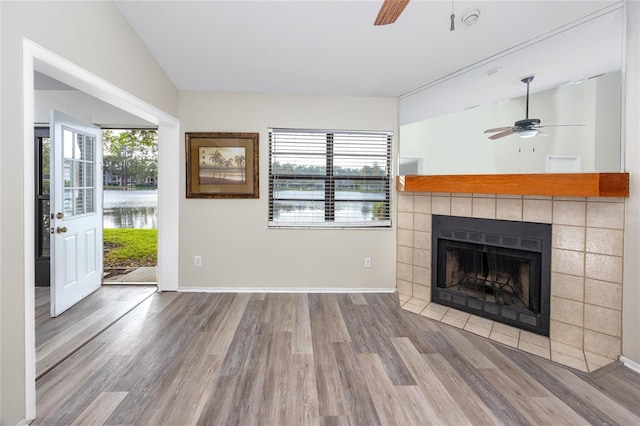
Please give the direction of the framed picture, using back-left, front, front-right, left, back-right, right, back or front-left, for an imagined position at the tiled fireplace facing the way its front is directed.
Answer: front-right

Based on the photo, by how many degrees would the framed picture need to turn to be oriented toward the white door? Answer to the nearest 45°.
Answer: approximately 90° to its right

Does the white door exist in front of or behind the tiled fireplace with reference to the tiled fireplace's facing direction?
in front

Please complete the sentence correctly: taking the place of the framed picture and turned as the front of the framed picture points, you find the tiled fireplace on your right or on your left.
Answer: on your left

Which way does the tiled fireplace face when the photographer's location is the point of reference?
facing the viewer and to the left of the viewer

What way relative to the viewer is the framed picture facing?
toward the camera

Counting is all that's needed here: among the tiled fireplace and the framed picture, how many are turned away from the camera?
0
